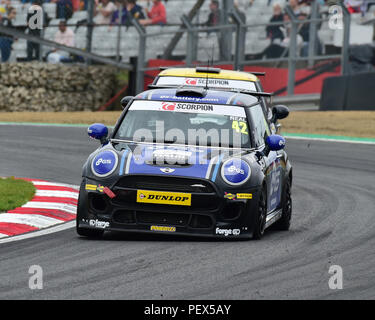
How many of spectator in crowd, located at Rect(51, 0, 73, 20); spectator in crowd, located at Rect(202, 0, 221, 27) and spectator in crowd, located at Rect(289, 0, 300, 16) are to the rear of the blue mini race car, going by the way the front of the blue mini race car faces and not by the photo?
3

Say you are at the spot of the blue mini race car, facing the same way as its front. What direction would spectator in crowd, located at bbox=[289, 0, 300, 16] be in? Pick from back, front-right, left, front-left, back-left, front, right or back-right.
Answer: back

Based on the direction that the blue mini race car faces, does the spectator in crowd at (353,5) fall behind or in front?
behind

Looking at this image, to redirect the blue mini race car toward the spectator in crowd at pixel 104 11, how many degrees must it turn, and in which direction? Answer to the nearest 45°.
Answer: approximately 180°

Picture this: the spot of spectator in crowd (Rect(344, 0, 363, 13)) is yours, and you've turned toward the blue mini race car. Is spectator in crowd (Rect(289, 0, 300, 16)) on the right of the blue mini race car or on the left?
right

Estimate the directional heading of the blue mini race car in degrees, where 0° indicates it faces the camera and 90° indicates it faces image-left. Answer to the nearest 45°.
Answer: approximately 0°

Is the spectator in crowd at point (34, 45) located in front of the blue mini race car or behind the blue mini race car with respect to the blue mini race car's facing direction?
behind

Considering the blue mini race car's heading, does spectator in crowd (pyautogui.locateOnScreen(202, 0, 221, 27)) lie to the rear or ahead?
to the rear

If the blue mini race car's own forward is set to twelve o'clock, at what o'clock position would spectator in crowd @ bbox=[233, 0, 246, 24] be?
The spectator in crowd is roughly at 6 o'clock from the blue mini race car.

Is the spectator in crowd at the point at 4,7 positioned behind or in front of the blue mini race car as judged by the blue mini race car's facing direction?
behind

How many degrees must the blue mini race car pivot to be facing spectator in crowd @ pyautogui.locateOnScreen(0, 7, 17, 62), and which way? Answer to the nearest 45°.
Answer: approximately 180°

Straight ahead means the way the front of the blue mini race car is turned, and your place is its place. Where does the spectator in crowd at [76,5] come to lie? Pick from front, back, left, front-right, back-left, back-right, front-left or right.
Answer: back

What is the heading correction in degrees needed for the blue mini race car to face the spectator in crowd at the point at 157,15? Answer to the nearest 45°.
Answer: approximately 180°
